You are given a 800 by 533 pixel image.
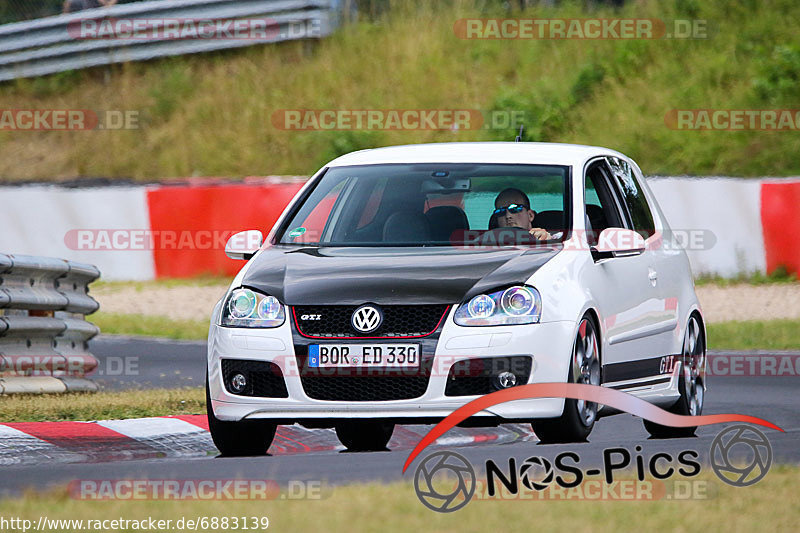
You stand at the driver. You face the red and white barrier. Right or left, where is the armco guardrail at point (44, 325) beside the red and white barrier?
left

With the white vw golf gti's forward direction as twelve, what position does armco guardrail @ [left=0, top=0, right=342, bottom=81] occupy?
The armco guardrail is roughly at 4 o'clock from the white vw golf gti.

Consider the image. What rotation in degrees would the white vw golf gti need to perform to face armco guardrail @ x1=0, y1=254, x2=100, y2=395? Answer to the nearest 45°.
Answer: approximately 90° to its right

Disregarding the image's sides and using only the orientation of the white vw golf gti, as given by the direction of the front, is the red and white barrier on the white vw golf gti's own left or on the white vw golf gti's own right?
on the white vw golf gti's own right

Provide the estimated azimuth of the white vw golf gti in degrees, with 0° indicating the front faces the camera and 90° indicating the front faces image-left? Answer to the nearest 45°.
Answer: approximately 45°

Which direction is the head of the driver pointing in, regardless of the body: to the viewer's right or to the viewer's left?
to the viewer's left
